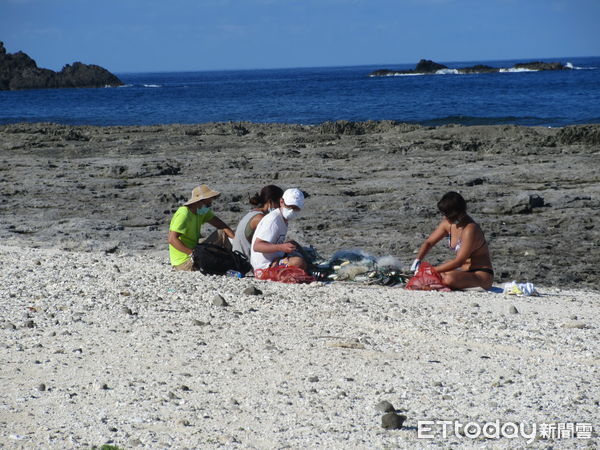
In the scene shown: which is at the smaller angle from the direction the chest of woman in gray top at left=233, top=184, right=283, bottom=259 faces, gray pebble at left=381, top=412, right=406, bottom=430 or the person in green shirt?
the gray pebble

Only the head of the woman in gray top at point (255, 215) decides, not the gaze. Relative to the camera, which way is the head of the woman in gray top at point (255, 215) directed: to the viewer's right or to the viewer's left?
to the viewer's right

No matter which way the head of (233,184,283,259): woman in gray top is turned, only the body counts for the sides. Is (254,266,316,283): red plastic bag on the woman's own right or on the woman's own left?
on the woman's own right

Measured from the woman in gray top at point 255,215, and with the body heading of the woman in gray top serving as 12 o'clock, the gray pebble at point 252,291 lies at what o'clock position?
The gray pebble is roughly at 3 o'clock from the woman in gray top.

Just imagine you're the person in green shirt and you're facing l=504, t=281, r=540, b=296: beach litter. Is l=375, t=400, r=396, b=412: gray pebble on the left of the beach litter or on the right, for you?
right

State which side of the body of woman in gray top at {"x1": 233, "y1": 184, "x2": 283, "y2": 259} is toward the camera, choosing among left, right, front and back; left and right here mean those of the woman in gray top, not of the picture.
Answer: right

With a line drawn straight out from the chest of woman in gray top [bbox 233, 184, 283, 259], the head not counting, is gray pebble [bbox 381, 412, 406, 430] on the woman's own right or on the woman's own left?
on the woman's own right
